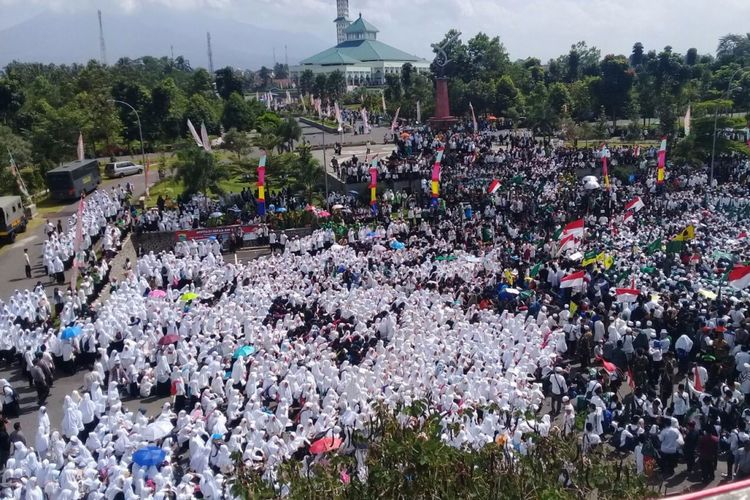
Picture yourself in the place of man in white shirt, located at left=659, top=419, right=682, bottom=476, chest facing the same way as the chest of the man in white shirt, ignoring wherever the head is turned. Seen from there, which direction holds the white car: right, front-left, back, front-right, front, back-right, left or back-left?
front-left

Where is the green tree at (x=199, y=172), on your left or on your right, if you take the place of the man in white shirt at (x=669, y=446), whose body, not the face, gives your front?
on your left

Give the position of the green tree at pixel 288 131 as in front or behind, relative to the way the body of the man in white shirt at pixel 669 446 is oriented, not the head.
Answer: in front

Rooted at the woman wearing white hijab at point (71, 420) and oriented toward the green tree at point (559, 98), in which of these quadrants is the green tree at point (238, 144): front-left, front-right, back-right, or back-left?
front-left

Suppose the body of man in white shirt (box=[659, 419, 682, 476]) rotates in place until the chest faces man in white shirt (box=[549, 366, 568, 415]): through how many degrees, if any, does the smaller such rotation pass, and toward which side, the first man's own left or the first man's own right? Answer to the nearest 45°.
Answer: approximately 45° to the first man's own left

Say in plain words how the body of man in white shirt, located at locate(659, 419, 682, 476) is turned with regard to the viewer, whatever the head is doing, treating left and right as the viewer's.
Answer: facing away from the viewer

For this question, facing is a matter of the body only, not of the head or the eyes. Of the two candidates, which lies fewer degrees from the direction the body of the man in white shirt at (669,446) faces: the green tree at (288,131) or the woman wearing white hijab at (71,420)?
the green tree

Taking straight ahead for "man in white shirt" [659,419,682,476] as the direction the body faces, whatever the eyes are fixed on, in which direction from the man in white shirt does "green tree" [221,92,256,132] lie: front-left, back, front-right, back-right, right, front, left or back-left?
front-left

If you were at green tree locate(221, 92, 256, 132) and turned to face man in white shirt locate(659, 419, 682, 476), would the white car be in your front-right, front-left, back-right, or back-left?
front-right

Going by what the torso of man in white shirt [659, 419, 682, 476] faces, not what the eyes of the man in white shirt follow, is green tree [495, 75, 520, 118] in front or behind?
in front

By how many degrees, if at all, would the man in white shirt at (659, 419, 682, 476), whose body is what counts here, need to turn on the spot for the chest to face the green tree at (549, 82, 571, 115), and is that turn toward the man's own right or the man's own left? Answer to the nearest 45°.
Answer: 0° — they already face it

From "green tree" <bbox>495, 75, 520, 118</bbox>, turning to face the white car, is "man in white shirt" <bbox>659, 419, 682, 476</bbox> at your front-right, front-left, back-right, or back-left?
front-left

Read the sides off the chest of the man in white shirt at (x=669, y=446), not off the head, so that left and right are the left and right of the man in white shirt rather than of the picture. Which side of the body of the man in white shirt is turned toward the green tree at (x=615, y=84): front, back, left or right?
front
